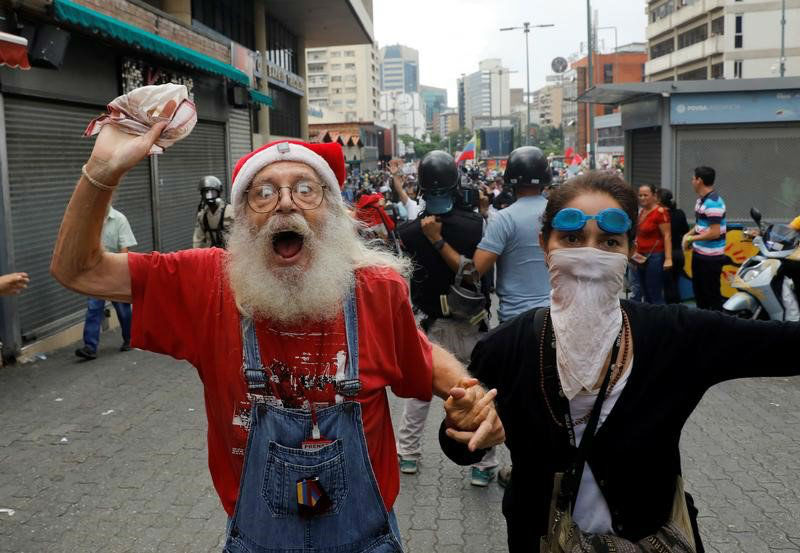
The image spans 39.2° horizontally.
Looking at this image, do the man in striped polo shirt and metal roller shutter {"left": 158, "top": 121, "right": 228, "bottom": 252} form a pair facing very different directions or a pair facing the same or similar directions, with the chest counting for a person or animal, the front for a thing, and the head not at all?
very different directions

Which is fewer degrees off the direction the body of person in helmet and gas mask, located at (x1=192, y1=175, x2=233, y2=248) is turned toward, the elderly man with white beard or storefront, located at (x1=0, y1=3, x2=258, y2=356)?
the elderly man with white beard

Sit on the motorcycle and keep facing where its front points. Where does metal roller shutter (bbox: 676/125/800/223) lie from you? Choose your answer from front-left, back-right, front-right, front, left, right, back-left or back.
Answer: back-right

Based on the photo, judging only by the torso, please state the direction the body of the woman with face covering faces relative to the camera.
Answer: toward the camera

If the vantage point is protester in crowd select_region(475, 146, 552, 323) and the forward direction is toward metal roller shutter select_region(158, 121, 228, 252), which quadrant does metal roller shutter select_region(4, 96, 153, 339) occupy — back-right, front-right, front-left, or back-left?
front-left

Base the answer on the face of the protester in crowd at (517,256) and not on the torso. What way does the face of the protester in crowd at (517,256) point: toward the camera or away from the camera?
away from the camera

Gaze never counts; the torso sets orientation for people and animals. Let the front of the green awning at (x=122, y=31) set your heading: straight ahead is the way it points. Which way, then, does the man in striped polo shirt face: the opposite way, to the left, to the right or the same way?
the opposite way

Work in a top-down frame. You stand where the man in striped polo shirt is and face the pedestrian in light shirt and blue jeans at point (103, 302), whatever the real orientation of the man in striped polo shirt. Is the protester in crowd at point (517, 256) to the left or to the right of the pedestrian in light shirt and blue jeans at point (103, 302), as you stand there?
left

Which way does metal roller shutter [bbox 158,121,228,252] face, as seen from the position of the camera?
facing the viewer and to the right of the viewer

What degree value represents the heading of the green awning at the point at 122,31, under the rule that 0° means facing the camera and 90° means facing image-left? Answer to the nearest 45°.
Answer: approximately 315°

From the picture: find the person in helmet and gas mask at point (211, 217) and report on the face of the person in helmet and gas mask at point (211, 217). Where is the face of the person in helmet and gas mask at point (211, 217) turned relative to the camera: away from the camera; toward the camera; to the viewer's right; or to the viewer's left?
toward the camera

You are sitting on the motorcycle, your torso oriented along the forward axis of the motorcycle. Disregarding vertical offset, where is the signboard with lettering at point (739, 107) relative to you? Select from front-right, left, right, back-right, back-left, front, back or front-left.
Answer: back-right

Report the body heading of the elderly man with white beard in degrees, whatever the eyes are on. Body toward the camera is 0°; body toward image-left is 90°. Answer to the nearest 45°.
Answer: approximately 0°

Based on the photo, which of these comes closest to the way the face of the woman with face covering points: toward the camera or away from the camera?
toward the camera

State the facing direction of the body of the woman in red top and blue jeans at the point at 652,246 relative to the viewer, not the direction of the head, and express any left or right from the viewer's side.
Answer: facing the viewer and to the left of the viewer
